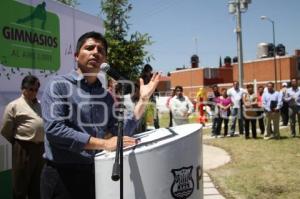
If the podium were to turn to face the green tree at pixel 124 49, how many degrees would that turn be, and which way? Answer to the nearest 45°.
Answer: approximately 135° to its left

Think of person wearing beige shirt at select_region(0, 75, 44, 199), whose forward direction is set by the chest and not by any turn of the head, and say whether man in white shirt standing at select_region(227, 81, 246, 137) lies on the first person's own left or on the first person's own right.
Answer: on the first person's own left

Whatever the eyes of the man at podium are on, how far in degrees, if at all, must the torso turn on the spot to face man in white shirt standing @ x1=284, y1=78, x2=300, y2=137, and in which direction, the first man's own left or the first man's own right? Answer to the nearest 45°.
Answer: approximately 90° to the first man's own left

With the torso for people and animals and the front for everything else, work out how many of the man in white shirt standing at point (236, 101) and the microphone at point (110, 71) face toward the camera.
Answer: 1

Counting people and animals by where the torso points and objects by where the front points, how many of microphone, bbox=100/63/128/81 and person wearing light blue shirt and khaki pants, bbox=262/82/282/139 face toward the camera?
1

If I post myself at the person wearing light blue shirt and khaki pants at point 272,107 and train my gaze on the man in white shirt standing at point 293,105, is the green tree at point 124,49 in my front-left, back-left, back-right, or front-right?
back-left

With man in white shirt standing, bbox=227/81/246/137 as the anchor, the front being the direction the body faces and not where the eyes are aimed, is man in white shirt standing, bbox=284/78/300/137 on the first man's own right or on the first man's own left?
on the first man's own left

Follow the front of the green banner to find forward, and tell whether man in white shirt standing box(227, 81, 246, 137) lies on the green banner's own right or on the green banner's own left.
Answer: on the green banner's own left

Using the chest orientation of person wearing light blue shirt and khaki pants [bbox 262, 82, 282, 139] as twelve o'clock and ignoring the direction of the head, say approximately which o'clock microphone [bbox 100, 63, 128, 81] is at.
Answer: The microphone is roughly at 12 o'clock from the person wearing light blue shirt and khaki pants.
